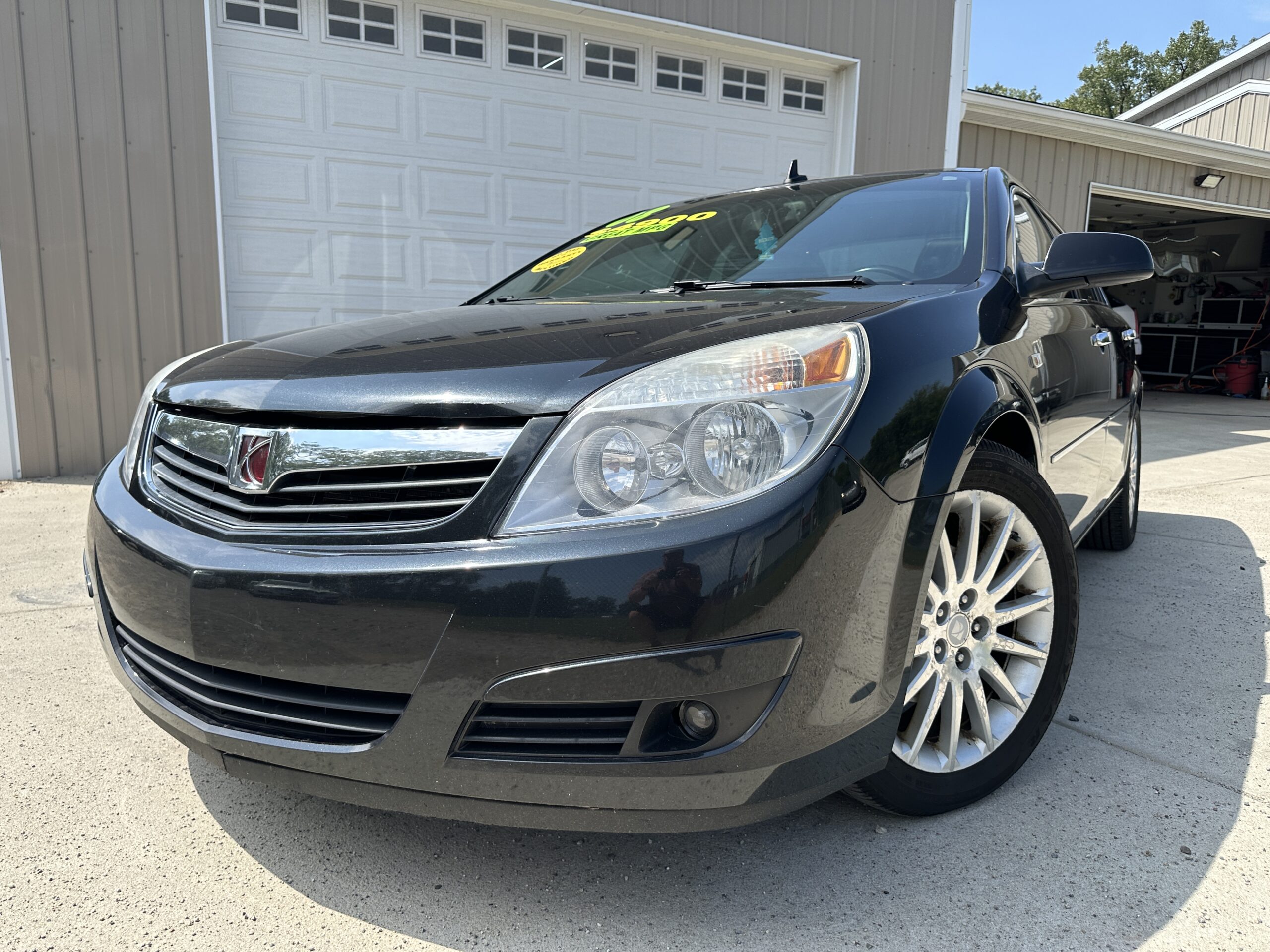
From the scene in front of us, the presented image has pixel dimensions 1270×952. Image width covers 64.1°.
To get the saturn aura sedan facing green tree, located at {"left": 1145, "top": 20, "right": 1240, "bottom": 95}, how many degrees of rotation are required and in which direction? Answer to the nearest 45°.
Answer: approximately 180°

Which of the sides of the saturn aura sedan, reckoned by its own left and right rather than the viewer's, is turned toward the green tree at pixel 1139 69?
back

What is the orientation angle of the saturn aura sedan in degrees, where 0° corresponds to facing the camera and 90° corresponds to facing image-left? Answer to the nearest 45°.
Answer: approximately 45°
